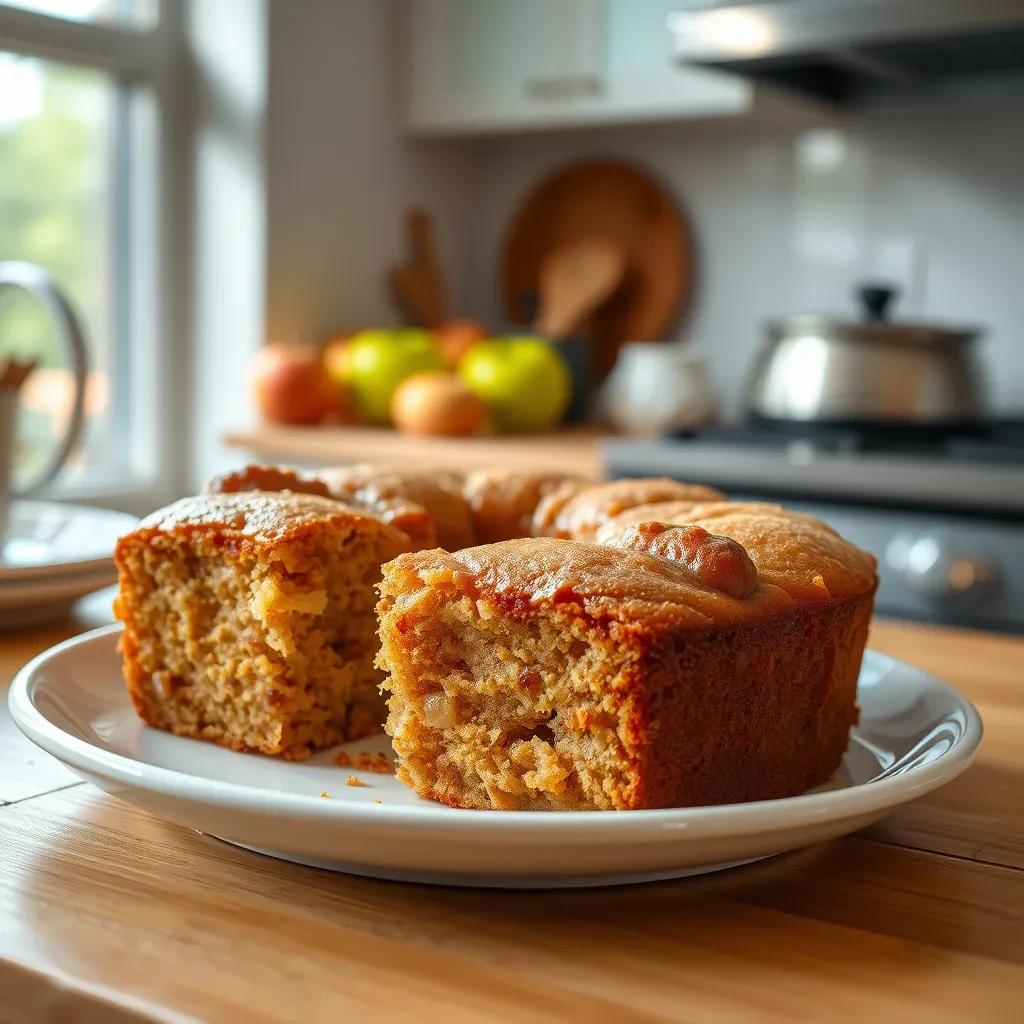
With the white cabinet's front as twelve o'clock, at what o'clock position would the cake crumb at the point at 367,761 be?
The cake crumb is roughly at 12 o'clock from the white cabinet.

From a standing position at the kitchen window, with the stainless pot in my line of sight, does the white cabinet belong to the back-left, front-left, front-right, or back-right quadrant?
front-left

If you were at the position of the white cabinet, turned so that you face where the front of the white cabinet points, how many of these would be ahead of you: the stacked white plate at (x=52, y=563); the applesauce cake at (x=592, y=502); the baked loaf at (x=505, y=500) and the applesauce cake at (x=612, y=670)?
4

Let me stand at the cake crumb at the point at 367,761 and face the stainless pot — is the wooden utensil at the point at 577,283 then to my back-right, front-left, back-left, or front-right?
front-left

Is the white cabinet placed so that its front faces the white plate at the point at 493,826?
yes

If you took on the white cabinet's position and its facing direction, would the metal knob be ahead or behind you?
ahead

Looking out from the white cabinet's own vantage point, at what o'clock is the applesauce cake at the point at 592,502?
The applesauce cake is roughly at 12 o'clock from the white cabinet.

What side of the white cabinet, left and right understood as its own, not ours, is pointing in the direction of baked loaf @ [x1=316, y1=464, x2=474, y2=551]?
front

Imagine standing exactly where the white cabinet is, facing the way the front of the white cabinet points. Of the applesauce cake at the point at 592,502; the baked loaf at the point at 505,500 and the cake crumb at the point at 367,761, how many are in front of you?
3

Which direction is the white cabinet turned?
toward the camera

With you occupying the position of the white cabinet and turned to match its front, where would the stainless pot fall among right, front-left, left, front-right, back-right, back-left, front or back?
front-left

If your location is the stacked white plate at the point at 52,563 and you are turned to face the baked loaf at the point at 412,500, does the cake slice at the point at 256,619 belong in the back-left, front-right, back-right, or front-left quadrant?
front-right

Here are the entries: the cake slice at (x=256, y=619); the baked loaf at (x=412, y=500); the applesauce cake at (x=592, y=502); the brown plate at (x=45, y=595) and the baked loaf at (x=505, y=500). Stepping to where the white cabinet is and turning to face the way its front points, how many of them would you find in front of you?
5

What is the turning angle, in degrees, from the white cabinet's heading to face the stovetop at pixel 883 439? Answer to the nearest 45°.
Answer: approximately 45° to its left

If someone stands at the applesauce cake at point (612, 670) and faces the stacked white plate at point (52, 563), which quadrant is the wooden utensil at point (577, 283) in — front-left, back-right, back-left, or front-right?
front-right

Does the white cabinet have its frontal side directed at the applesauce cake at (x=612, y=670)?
yes
